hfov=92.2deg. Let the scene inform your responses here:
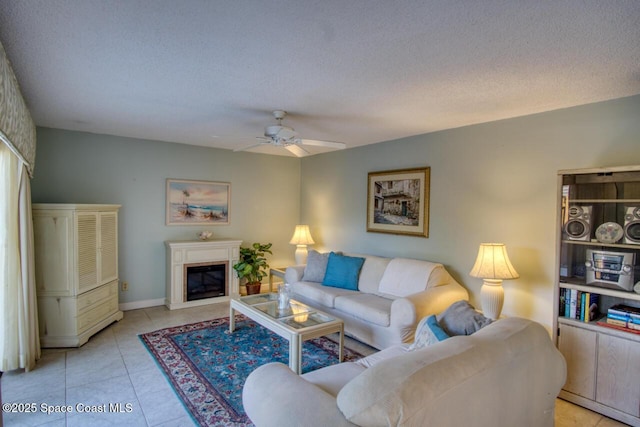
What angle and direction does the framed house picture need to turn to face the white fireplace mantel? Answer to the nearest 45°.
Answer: approximately 45° to its right

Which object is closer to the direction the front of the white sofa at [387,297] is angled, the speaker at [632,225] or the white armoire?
the white armoire

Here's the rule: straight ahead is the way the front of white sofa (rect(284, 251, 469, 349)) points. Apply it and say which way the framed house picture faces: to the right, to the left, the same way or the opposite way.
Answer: the same way

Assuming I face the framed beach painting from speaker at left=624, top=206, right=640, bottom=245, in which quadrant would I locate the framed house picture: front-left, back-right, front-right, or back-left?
front-right

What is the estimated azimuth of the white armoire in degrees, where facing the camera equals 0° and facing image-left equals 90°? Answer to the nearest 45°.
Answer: approximately 315°

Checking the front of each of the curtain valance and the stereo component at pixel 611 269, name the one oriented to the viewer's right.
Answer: the curtain valance

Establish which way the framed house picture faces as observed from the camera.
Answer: facing the viewer and to the left of the viewer

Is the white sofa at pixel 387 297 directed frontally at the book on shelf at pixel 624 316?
no

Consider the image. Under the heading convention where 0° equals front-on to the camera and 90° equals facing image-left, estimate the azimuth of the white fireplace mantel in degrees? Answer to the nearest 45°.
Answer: approximately 315°

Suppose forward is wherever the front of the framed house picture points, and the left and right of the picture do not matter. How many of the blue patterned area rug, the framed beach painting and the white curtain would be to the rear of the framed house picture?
0

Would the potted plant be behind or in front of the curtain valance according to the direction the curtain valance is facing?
in front

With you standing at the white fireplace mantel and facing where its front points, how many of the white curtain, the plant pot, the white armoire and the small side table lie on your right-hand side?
2

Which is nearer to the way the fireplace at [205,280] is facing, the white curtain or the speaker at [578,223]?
the speaker

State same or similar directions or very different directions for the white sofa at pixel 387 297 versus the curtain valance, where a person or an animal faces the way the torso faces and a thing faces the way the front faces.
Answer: very different directions

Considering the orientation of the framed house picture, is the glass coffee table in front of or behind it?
in front

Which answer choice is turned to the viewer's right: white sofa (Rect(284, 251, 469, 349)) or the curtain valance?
the curtain valance

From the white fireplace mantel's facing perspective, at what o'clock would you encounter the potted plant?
The potted plant is roughly at 10 o'clock from the white fireplace mantel.
